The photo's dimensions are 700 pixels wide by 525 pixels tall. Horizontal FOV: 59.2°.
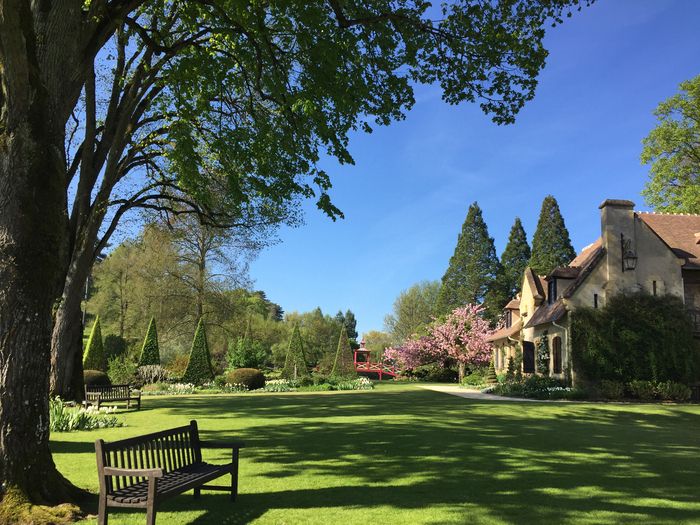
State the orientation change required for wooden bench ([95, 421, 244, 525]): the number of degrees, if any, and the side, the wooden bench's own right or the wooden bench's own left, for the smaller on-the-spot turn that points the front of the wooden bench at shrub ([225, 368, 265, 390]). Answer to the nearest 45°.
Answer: approximately 135° to the wooden bench's own left

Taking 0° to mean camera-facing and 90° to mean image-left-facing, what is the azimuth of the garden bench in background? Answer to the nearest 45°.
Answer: approximately 315°

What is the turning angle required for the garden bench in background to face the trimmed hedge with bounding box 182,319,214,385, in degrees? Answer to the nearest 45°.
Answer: approximately 135° to its left

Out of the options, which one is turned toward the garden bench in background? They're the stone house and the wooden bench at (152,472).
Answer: the stone house

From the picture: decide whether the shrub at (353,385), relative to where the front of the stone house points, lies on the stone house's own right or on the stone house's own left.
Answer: on the stone house's own right

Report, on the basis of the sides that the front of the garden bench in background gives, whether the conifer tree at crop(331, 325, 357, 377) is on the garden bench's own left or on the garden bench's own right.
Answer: on the garden bench's own left

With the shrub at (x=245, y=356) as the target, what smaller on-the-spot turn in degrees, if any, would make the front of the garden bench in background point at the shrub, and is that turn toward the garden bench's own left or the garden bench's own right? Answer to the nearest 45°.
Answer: approximately 90° to the garden bench's own left

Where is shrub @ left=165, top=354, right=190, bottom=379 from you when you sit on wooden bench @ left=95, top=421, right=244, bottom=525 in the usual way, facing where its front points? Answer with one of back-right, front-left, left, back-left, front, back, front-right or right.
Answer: back-left

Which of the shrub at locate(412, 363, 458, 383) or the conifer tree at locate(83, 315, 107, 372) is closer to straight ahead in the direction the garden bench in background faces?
the shrub

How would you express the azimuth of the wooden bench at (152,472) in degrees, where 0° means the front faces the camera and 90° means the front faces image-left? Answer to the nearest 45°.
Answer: approximately 315°

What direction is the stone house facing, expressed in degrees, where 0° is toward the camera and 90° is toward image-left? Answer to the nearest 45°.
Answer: approximately 45°

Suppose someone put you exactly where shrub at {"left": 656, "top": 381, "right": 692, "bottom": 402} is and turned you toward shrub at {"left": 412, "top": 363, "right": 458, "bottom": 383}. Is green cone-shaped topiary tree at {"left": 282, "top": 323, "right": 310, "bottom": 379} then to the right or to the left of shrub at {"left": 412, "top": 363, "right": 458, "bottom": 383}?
left

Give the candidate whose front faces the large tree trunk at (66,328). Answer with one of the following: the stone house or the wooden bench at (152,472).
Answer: the stone house

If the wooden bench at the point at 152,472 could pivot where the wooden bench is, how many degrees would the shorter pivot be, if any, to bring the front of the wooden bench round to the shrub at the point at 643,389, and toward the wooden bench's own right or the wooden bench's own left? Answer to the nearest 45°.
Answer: approximately 90° to the wooden bench's own left
